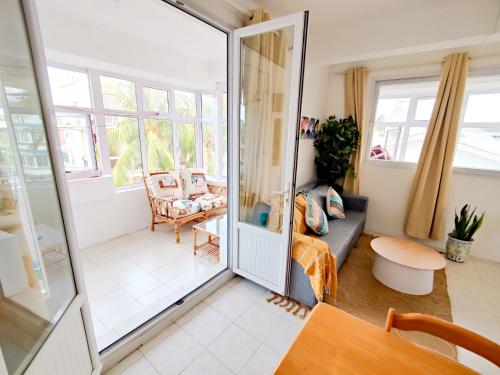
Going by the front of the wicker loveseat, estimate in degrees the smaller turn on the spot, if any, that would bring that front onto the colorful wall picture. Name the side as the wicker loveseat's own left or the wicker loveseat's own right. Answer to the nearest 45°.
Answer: approximately 45° to the wicker loveseat's own left

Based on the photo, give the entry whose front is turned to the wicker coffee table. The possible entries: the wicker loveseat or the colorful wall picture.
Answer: the wicker loveseat

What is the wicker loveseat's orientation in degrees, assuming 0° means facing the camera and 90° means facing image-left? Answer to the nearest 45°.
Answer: approximately 315°

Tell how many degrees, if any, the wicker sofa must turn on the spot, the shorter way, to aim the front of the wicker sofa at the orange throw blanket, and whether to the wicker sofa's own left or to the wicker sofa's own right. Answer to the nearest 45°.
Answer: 0° — it already faces it
